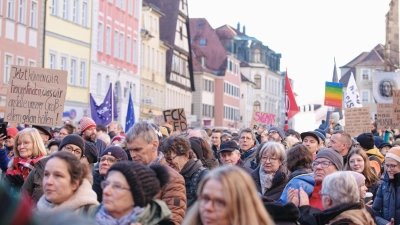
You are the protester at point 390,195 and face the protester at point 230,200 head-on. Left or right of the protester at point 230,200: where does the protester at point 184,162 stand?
right

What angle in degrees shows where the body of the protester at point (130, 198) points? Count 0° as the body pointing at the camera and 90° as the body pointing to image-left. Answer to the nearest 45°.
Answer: approximately 45°

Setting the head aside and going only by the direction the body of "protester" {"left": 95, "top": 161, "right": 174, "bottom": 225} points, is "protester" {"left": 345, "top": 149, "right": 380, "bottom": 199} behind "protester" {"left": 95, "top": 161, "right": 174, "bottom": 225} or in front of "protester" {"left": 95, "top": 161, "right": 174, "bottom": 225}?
behind

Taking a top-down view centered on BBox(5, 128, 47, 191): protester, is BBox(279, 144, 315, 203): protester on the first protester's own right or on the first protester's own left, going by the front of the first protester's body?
on the first protester's own left

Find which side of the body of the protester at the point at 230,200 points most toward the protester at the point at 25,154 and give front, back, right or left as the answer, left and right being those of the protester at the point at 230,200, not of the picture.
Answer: right

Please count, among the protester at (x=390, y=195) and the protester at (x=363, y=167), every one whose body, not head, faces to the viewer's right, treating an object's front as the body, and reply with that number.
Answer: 0

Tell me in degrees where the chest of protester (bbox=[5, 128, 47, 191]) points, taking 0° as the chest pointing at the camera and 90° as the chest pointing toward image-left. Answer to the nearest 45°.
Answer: approximately 45°
